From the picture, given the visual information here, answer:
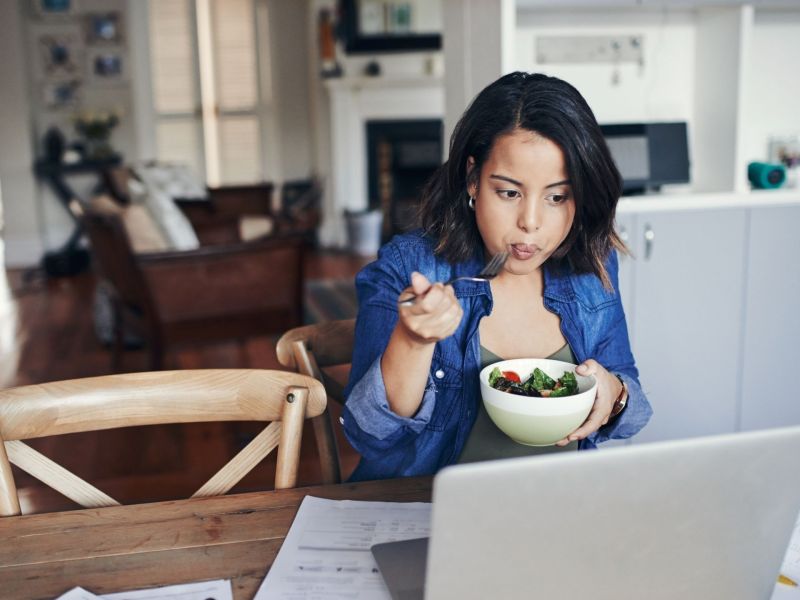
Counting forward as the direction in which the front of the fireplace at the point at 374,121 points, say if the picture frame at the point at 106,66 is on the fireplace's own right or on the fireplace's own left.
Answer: on the fireplace's own right

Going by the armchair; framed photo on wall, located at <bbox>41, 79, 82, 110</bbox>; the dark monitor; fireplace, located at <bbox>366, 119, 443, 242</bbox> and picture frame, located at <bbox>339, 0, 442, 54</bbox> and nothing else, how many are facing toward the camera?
4

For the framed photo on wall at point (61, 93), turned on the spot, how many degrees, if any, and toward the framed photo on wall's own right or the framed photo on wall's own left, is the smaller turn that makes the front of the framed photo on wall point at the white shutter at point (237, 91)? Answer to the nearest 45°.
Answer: approximately 90° to the framed photo on wall's own left

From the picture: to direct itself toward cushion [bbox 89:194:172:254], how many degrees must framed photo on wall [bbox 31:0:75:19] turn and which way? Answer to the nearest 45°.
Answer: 0° — it already faces it

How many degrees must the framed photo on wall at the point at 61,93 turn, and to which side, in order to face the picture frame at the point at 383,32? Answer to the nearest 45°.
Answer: approximately 45° to its left

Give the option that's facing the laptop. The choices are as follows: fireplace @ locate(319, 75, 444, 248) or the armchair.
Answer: the fireplace
